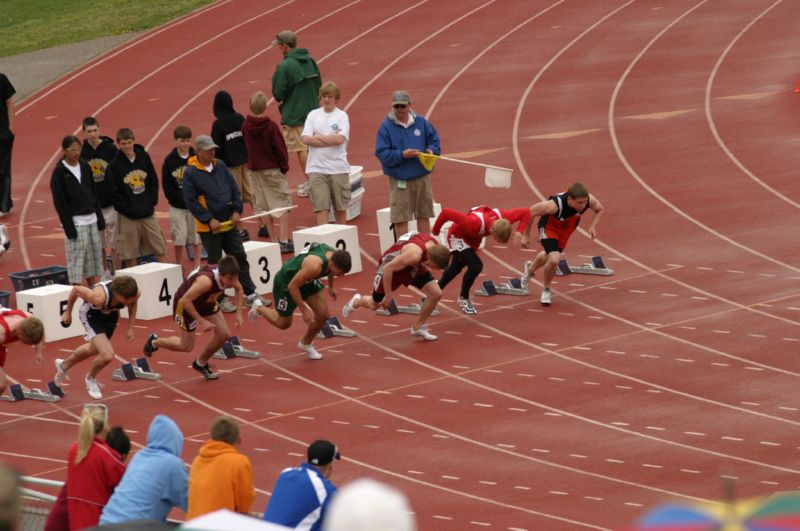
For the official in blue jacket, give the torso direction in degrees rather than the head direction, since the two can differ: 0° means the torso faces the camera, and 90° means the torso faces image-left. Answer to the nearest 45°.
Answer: approximately 0°

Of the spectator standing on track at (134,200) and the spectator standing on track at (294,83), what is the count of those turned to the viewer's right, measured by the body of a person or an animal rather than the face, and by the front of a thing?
0
